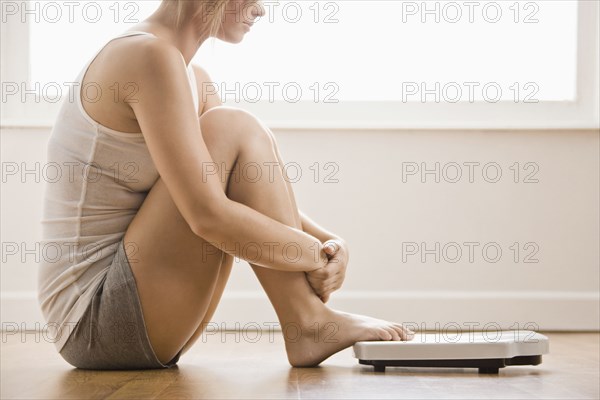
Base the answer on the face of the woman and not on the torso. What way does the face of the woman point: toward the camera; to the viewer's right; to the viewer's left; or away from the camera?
to the viewer's right

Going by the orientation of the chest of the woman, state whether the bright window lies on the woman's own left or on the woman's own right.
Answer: on the woman's own left

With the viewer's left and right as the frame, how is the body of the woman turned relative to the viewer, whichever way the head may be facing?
facing to the right of the viewer
